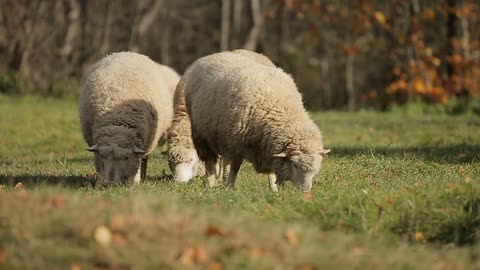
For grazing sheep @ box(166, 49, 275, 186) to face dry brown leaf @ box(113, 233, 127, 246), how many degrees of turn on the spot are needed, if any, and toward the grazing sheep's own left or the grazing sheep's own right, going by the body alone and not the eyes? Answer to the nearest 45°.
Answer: approximately 45° to the grazing sheep's own left

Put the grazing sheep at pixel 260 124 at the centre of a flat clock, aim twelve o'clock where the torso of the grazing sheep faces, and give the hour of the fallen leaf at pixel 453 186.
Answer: The fallen leaf is roughly at 12 o'clock from the grazing sheep.

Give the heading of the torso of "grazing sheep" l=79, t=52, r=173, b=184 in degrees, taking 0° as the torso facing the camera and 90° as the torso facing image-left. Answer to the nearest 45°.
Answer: approximately 0°

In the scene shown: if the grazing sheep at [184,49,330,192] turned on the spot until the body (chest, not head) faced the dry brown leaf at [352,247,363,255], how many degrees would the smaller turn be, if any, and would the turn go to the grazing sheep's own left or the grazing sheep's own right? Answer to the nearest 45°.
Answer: approximately 45° to the grazing sheep's own right

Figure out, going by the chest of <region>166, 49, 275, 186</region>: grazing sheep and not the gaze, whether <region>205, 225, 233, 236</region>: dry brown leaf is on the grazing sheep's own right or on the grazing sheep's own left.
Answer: on the grazing sheep's own left

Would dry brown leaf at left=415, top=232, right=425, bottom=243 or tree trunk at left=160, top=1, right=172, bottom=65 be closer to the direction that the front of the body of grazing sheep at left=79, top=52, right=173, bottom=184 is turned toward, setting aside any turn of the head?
the dry brown leaf

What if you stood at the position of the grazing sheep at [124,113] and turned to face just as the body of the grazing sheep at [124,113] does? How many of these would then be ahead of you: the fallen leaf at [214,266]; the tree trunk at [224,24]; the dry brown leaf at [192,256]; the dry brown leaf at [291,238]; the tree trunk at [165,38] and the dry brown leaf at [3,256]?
4

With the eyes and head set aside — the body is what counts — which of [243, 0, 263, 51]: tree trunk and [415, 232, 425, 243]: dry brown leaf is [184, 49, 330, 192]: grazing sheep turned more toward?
the dry brown leaf
